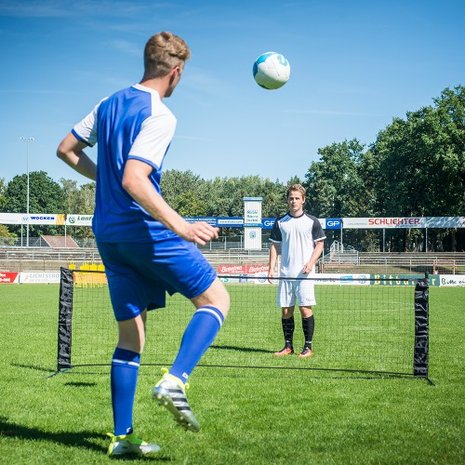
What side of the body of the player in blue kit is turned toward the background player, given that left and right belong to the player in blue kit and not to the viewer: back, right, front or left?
front

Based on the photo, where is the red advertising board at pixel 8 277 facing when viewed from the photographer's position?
facing the viewer

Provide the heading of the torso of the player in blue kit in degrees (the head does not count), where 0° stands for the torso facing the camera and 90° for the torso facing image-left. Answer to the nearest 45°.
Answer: approximately 225°

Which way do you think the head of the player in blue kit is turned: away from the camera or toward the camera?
away from the camera

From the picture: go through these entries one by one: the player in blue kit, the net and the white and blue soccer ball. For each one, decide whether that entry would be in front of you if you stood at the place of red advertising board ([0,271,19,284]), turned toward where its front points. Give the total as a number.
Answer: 3

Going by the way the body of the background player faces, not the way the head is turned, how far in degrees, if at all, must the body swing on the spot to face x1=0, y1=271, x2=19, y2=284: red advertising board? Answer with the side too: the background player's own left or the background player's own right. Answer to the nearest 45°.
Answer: approximately 135° to the background player's own right

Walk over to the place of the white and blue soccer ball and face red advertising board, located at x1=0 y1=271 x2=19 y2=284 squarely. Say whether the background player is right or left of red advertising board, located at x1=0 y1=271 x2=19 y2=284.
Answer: right

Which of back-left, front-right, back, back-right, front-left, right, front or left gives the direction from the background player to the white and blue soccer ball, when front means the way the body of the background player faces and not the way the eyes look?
front

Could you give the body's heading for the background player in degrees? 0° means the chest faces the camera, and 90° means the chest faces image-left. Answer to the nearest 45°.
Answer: approximately 0°

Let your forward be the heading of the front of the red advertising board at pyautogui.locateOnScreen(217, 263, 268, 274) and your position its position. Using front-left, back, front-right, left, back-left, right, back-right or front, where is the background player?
front

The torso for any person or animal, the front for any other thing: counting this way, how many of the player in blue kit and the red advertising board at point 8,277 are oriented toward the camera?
1

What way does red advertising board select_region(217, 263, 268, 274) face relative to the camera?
toward the camera

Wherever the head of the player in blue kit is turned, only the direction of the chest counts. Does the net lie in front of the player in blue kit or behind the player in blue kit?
in front

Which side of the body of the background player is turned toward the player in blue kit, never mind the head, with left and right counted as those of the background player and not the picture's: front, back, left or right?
front

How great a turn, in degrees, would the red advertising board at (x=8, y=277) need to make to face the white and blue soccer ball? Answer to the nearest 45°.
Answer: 0° — it already faces it

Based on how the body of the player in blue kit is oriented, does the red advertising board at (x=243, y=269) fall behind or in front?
in front
